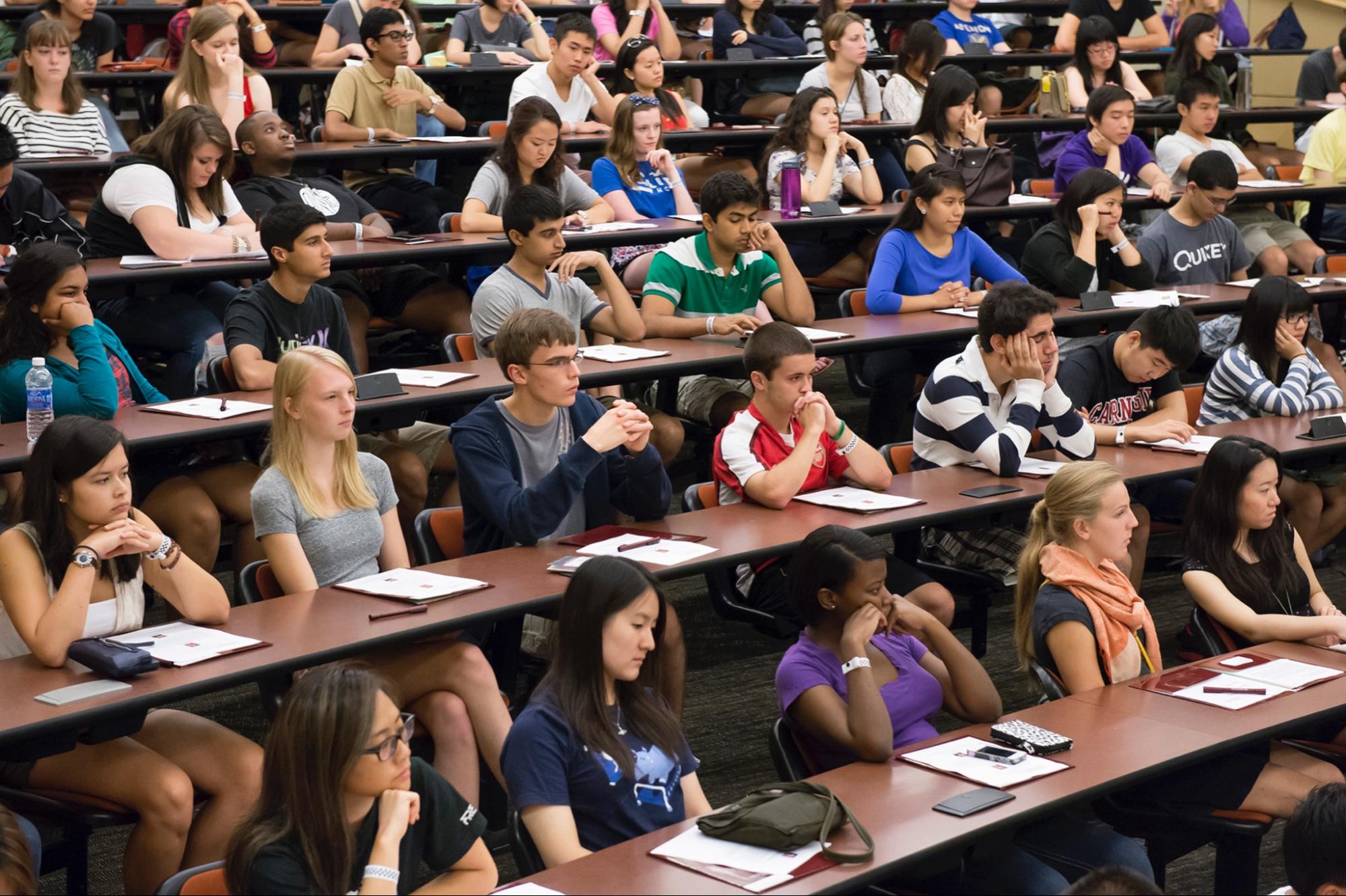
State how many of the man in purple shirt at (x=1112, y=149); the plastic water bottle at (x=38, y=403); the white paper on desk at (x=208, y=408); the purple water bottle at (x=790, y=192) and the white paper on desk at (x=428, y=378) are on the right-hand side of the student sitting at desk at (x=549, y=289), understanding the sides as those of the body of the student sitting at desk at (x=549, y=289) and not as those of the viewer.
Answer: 3

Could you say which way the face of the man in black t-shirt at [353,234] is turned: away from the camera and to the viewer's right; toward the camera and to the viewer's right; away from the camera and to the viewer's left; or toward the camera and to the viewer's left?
toward the camera and to the viewer's right

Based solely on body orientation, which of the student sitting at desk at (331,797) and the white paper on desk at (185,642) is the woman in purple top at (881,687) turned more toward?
the student sitting at desk
